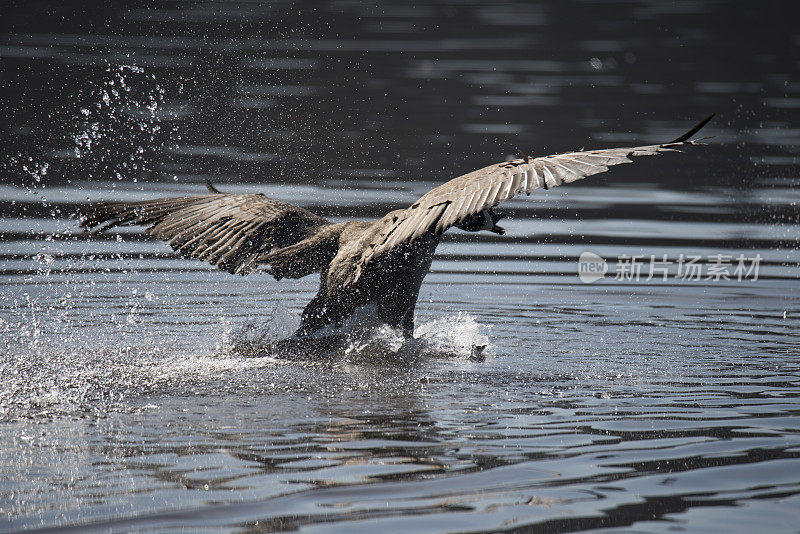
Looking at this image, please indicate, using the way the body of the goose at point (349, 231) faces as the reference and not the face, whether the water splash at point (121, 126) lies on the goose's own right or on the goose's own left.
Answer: on the goose's own left

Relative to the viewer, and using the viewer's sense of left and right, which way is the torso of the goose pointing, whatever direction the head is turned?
facing away from the viewer and to the right of the viewer
